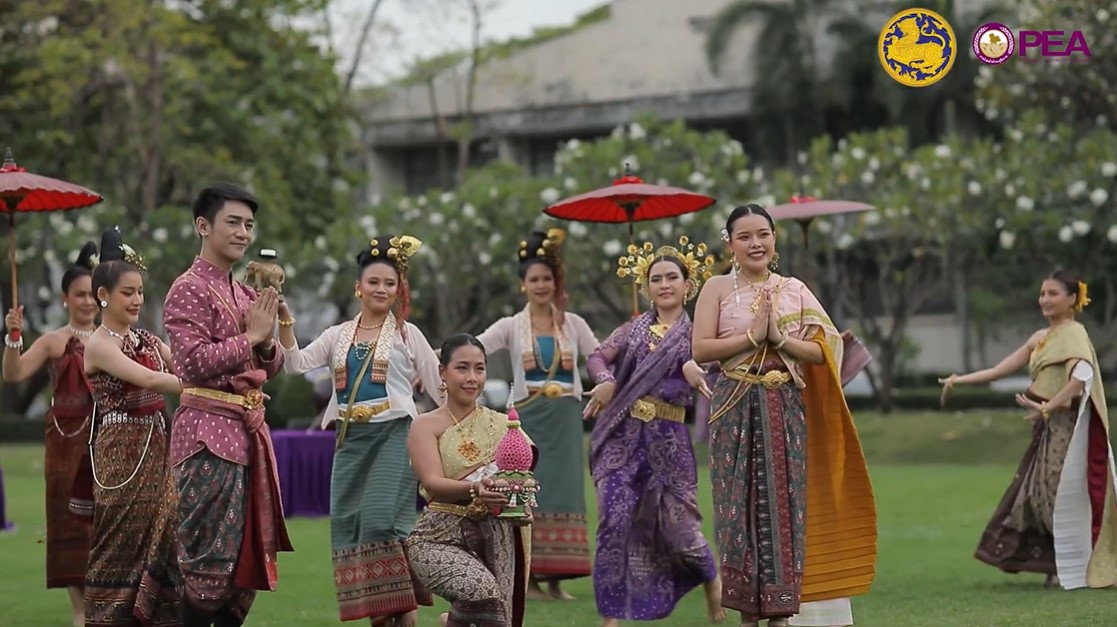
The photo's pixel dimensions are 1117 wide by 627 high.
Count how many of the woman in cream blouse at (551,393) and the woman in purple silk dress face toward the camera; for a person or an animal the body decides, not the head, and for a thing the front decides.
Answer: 2

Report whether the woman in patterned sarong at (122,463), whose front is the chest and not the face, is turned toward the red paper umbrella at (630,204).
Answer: no

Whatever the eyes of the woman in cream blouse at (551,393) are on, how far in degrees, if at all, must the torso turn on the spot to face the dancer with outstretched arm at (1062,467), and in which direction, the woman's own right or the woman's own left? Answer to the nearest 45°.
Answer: approximately 90° to the woman's own left

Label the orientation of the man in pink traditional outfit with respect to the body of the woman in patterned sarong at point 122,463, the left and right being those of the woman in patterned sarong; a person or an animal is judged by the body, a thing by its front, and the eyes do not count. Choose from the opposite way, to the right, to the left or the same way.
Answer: the same way

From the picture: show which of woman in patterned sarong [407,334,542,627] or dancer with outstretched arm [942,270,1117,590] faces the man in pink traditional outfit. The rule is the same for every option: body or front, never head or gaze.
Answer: the dancer with outstretched arm

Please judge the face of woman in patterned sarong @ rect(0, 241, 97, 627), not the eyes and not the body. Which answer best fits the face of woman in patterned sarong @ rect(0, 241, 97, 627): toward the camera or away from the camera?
toward the camera

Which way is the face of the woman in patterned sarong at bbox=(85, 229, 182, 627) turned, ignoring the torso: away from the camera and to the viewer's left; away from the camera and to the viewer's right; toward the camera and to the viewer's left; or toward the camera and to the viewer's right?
toward the camera and to the viewer's right

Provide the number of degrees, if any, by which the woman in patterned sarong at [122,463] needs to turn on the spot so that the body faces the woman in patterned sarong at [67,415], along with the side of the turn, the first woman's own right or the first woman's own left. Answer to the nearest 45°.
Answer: approximately 135° to the first woman's own left

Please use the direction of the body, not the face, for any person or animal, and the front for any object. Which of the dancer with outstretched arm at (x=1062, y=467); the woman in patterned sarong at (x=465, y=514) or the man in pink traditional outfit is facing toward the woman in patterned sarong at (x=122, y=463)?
the dancer with outstretched arm

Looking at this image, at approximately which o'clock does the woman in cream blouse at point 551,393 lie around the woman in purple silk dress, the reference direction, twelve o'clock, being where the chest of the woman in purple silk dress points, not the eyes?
The woman in cream blouse is roughly at 5 o'clock from the woman in purple silk dress.

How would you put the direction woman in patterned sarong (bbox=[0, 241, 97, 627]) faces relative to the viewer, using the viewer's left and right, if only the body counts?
facing the viewer and to the right of the viewer

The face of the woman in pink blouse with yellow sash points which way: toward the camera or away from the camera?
toward the camera

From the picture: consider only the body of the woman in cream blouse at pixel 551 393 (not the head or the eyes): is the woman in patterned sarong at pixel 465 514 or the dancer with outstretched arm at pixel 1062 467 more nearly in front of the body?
the woman in patterned sarong

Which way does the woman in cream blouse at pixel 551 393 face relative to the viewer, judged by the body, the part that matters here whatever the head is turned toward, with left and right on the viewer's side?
facing the viewer

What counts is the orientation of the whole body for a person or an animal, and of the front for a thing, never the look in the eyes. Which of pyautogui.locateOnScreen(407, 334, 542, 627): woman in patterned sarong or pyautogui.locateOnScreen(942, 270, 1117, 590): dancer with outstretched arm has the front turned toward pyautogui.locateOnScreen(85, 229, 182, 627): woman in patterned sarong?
the dancer with outstretched arm

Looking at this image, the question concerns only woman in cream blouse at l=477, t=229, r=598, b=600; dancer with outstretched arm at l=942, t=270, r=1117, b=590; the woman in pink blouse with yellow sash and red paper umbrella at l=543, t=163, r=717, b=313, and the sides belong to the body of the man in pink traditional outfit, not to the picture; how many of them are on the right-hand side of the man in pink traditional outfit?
0

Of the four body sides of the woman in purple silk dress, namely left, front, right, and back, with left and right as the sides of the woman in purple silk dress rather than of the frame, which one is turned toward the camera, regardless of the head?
front

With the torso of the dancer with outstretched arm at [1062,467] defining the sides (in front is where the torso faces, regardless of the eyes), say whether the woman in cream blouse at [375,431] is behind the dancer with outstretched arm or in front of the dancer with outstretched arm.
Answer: in front

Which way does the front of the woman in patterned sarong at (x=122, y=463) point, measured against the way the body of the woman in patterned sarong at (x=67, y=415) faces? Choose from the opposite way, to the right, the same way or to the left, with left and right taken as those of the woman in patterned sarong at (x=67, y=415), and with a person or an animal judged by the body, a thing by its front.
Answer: the same way

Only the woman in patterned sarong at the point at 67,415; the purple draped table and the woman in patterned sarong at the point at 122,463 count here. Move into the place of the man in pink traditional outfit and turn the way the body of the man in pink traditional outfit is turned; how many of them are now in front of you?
0
